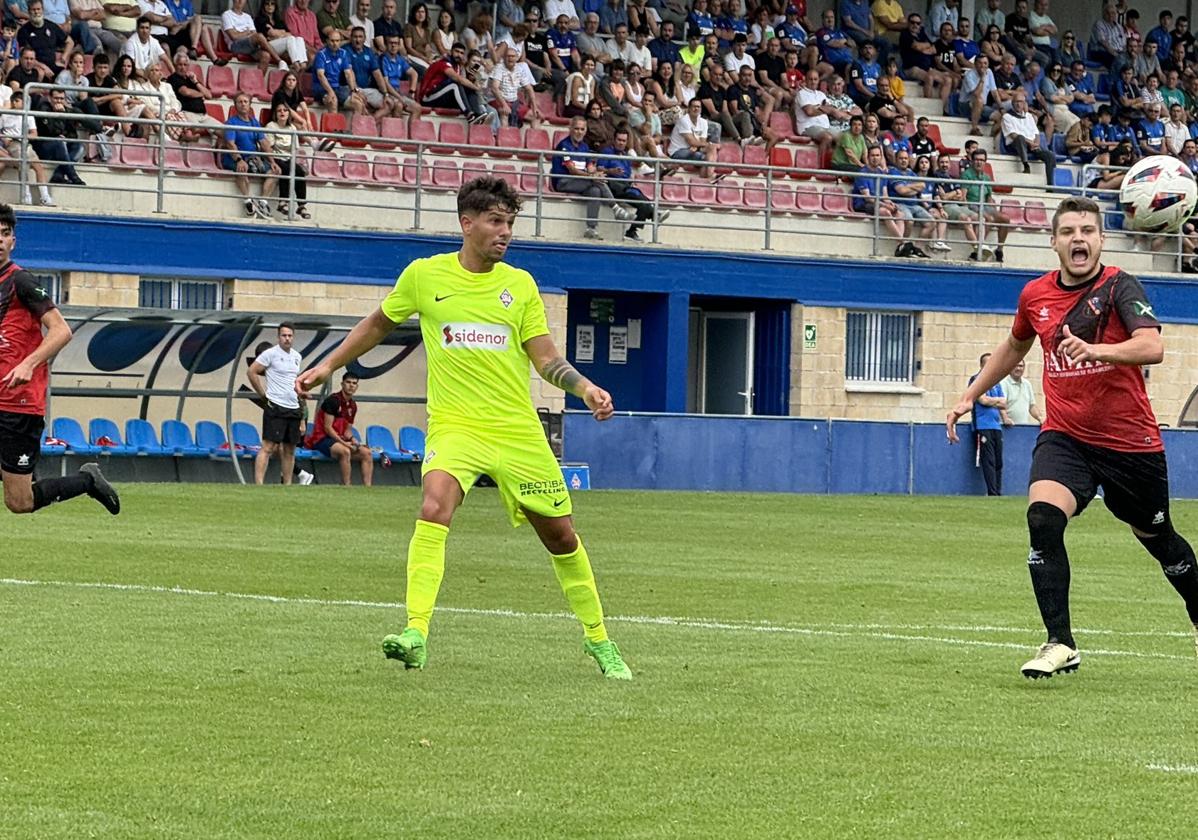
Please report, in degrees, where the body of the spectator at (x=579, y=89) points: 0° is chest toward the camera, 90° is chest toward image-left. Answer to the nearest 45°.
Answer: approximately 315°

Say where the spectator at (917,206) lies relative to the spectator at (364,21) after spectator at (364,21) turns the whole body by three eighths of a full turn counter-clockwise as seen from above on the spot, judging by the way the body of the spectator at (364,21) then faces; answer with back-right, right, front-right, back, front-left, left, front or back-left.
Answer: right

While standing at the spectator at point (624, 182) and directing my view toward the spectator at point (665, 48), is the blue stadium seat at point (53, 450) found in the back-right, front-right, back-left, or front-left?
back-left

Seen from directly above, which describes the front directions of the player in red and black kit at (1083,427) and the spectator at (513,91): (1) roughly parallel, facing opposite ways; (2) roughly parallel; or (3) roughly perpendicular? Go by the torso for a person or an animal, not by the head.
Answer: roughly parallel

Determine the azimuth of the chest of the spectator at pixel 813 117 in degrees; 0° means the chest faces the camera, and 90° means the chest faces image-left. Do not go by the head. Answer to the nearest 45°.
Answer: approximately 315°

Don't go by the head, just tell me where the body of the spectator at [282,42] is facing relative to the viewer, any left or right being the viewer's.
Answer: facing the viewer and to the right of the viewer

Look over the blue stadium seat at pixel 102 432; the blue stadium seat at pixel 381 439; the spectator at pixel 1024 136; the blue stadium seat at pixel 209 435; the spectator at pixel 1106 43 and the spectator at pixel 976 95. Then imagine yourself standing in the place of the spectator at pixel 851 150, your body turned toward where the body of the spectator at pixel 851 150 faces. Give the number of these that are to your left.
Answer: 3

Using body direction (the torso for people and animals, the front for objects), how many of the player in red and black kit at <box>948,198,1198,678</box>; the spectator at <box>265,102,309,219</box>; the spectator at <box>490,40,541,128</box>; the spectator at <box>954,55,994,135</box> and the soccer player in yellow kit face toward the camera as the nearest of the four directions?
5

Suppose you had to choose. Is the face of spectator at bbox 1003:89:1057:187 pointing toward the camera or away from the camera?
toward the camera

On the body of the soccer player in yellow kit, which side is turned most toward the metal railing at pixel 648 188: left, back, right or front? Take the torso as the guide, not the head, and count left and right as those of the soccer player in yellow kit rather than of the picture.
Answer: back

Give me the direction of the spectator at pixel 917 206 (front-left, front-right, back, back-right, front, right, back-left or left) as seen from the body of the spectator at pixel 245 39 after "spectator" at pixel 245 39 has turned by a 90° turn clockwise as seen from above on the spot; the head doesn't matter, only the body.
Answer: back-left

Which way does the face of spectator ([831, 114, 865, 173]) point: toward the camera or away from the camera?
toward the camera

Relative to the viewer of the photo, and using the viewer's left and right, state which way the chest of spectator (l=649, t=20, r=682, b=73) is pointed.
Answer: facing the viewer

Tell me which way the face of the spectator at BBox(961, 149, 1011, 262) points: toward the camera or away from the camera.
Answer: toward the camera

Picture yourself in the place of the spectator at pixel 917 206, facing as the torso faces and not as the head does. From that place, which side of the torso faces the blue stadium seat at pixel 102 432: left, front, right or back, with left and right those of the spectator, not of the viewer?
right
